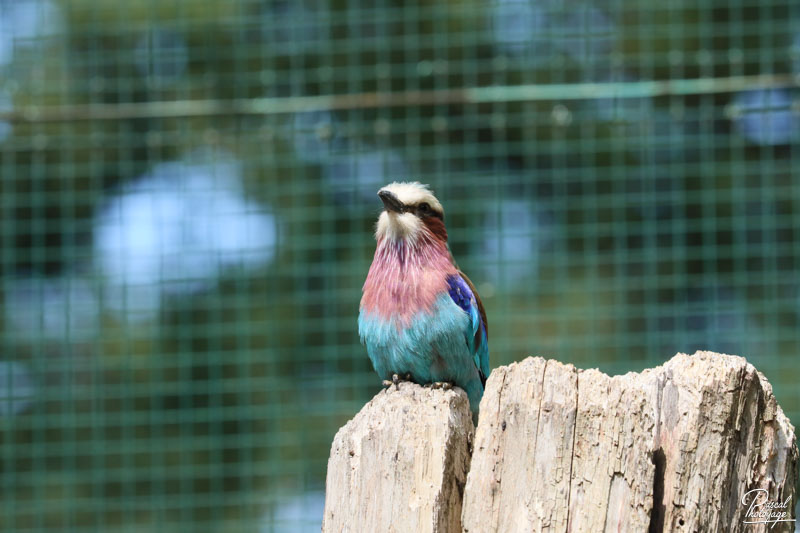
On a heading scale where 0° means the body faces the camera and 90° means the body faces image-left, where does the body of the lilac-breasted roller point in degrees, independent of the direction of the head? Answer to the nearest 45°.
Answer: approximately 45°

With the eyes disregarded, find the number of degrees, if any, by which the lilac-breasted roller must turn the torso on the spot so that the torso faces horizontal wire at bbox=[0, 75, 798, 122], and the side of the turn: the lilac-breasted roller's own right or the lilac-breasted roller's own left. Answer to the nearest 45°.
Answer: approximately 135° to the lilac-breasted roller's own right
